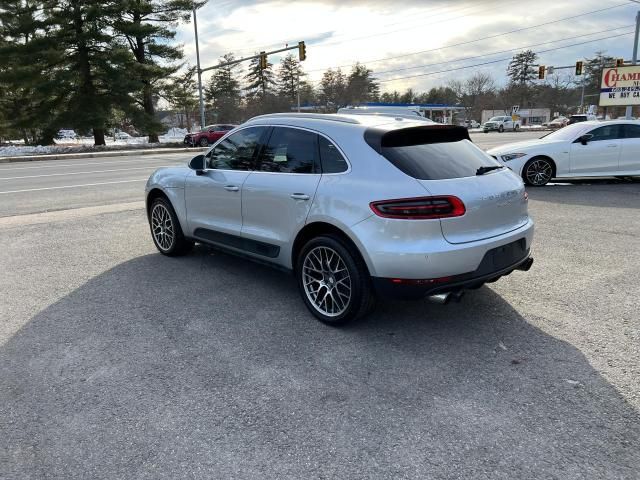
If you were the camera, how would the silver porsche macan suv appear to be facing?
facing away from the viewer and to the left of the viewer

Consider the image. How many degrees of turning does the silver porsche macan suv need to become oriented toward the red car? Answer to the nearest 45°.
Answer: approximately 45° to its right

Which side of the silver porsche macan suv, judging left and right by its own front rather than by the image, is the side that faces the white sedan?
right

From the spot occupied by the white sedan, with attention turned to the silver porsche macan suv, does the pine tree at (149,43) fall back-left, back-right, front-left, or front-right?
back-right

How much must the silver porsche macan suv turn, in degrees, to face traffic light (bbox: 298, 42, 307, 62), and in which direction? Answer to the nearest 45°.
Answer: approximately 45° to its right

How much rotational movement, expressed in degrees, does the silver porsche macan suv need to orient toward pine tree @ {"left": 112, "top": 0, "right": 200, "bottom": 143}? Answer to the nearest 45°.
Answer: approximately 45° to its right
